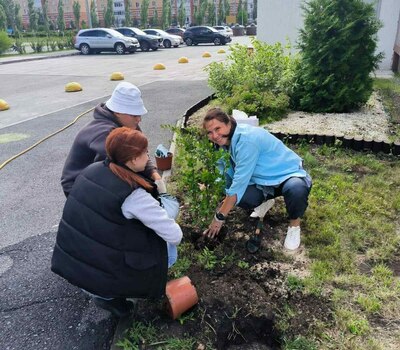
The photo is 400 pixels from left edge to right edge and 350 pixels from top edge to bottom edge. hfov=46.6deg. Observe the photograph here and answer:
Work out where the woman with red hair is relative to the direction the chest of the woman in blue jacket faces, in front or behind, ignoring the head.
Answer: in front

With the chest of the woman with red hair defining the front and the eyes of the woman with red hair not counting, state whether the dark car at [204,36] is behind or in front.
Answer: in front

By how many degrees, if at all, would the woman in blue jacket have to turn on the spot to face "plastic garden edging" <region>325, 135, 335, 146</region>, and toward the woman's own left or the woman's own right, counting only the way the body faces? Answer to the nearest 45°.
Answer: approximately 135° to the woman's own right

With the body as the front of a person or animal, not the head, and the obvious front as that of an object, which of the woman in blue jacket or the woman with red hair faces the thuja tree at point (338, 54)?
the woman with red hair

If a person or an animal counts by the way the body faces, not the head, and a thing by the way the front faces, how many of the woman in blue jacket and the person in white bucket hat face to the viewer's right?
1

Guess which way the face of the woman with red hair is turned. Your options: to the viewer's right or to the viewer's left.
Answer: to the viewer's right

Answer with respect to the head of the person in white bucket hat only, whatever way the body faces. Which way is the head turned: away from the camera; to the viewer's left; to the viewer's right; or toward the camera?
to the viewer's right

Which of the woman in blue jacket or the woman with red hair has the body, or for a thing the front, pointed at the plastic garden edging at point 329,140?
the woman with red hair

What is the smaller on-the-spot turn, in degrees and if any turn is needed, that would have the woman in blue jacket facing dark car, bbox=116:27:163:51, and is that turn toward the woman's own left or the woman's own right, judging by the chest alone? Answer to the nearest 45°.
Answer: approximately 135° to the woman's own right

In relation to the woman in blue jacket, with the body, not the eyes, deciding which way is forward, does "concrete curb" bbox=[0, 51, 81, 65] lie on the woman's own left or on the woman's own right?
on the woman's own right

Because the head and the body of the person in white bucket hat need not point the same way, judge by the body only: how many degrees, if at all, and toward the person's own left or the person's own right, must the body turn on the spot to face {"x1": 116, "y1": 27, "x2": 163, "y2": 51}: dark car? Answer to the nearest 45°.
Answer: approximately 90° to the person's own left

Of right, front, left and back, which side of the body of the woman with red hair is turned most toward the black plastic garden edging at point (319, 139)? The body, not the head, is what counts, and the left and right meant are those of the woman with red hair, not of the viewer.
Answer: front

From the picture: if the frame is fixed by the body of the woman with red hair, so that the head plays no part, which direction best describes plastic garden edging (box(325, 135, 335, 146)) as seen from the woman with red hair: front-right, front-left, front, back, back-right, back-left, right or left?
front

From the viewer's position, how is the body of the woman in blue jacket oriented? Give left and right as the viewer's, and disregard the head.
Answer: facing the viewer and to the left of the viewer

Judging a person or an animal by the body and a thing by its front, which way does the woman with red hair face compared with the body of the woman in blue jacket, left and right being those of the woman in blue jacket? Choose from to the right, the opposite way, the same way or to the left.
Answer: the opposite way

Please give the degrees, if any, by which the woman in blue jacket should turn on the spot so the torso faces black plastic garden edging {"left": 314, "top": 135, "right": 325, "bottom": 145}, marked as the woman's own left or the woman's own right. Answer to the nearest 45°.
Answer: approximately 135° to the woman's own right

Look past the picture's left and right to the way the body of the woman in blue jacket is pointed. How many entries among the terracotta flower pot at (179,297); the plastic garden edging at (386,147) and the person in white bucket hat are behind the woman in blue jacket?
1

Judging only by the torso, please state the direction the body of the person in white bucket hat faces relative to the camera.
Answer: to the viewer's right

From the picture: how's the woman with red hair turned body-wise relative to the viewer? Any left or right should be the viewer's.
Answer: facing away from the viewer and to the right of the viewer

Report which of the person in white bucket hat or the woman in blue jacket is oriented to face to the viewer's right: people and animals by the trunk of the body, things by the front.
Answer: the person in white bucket hat

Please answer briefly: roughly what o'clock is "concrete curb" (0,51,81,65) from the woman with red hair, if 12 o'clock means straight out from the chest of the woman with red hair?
The concrete curb is roughly at 10 o'clock from the woman with red hair.
